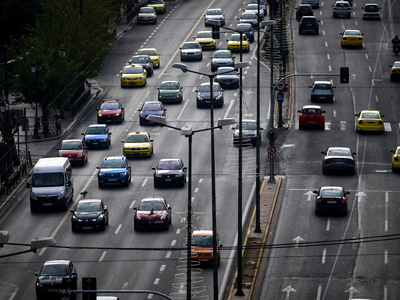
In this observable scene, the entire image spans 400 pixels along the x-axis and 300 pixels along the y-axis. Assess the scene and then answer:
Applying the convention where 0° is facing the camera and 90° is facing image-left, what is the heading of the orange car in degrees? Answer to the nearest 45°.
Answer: approximately 0°

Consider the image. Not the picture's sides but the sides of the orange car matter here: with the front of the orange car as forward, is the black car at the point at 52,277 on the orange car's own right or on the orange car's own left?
on the orange car's own right
